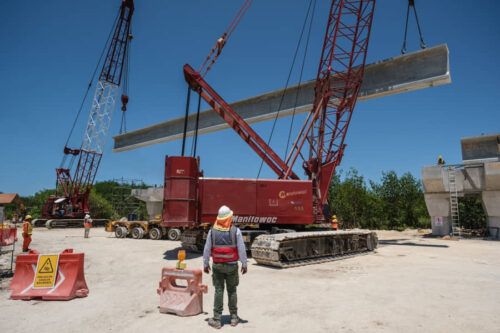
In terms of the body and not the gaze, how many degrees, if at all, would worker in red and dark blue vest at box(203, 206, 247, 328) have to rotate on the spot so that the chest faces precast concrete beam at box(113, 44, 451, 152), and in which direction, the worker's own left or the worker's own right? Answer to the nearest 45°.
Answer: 0° — they already face it

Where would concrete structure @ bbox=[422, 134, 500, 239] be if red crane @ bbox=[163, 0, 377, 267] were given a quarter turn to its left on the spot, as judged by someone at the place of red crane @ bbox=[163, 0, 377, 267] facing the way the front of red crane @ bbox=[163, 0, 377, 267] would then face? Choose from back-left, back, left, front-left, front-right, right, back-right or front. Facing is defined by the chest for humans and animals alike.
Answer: front-right

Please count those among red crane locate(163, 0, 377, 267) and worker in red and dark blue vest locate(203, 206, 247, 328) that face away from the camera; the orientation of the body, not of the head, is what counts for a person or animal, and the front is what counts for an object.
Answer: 1

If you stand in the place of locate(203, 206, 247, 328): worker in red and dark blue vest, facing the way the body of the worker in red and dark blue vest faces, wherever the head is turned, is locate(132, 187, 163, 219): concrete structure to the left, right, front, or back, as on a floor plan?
front

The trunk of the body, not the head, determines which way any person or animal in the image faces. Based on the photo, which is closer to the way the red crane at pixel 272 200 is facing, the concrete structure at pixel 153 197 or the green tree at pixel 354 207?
the green tree

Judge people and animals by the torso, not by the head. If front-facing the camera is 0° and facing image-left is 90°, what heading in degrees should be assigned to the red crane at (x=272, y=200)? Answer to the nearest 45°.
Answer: approximately 270°

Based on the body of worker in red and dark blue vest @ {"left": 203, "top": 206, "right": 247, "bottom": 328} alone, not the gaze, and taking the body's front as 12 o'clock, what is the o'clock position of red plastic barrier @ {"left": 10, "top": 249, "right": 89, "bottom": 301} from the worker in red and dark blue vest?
The red plastic barrier is roughly at 10 o'clock from the worker in red and dark blue vest.

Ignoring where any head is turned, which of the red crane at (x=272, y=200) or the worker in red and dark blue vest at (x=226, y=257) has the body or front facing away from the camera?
the worker in red and dark blue vest

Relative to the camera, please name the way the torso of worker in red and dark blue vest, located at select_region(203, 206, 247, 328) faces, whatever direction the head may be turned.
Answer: away from the camera

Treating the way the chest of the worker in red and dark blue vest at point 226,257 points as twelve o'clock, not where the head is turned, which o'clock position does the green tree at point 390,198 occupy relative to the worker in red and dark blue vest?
The green tree is roughly at 1 o'clock from the worker in red and dark blue vest.

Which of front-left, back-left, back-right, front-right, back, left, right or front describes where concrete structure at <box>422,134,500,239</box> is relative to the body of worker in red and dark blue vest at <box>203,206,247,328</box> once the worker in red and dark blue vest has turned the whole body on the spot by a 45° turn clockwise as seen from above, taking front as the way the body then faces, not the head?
front

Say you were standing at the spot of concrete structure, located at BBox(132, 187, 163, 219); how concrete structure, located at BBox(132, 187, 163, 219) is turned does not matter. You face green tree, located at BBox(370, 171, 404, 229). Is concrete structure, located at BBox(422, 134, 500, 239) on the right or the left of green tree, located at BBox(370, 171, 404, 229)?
right

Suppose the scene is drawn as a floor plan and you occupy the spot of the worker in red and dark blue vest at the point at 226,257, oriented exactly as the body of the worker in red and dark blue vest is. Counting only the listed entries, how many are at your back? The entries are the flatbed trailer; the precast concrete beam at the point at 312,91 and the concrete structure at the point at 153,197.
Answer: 0

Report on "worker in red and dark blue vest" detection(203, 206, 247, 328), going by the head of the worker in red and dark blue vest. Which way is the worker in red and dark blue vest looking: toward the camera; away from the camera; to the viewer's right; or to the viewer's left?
away from the camera

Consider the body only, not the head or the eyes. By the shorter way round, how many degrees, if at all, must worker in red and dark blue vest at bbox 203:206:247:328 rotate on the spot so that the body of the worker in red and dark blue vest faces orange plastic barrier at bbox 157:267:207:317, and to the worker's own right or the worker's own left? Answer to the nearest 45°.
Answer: approximately 45° to the worker's own left

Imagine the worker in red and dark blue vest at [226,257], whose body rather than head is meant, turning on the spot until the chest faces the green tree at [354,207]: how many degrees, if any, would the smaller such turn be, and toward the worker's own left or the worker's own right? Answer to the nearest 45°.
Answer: approximately 45° to the worker's own right

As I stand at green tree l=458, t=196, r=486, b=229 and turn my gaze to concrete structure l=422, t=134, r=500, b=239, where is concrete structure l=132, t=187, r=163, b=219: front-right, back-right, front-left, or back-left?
front-right

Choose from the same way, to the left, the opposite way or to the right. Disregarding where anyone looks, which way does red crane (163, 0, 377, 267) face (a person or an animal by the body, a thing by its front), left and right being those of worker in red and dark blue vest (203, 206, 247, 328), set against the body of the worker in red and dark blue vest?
to the right
